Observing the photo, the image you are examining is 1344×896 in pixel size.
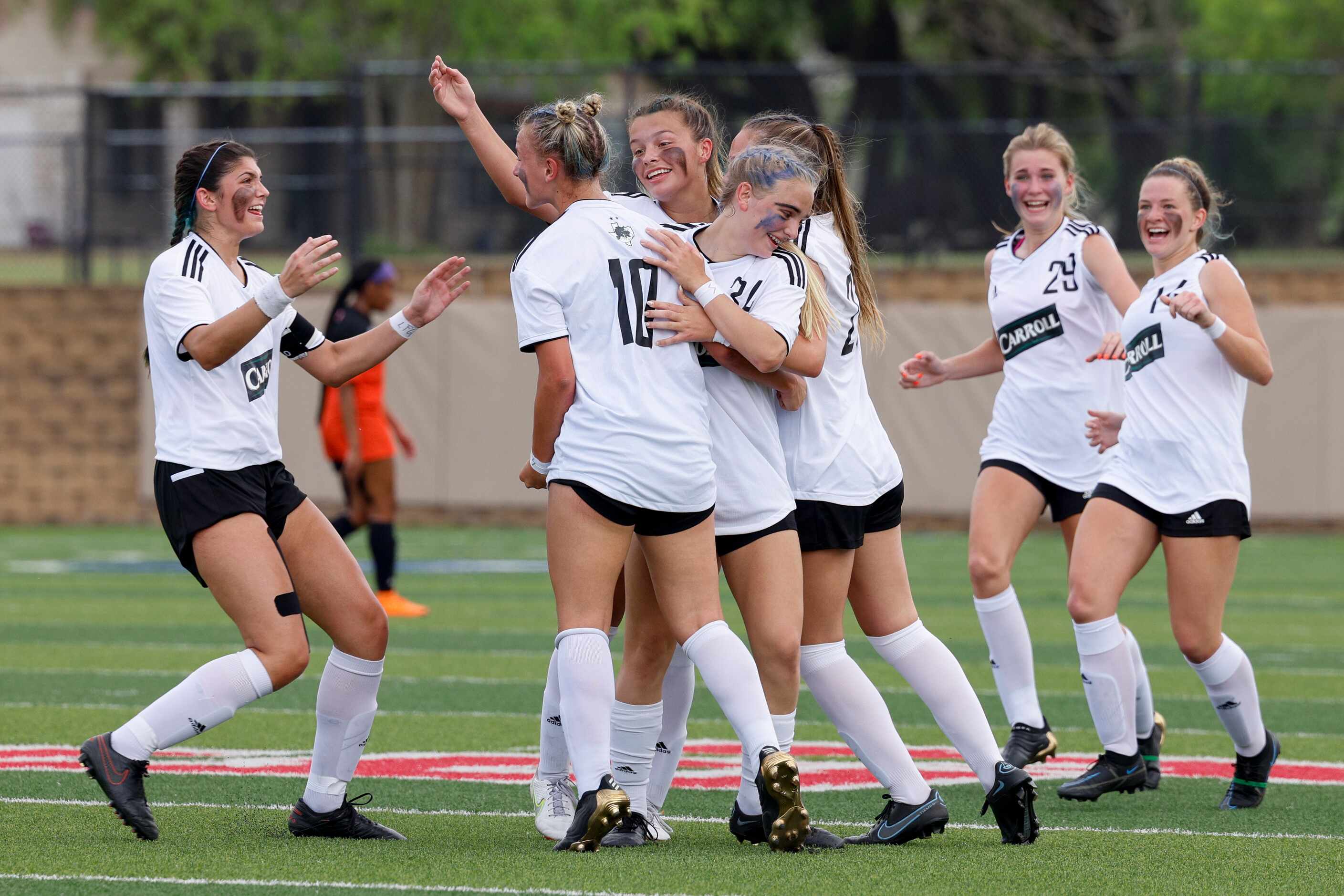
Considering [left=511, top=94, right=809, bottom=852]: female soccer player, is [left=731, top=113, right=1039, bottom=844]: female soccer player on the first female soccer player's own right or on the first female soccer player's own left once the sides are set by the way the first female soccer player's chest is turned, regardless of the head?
on the first female soccer player's own right

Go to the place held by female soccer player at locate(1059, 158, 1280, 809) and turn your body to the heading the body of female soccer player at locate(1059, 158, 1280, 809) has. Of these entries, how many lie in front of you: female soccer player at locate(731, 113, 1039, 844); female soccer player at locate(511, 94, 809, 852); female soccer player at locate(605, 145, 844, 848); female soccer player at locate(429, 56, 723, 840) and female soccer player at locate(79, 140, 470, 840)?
5

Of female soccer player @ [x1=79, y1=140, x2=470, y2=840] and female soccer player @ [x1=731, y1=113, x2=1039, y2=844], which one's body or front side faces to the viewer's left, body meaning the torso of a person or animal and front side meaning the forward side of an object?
female soccer player @ [x1=731, y1=113, x2=1039, y2=844]

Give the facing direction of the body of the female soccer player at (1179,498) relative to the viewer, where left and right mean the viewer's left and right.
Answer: facing the viewer and to the left of the viewer

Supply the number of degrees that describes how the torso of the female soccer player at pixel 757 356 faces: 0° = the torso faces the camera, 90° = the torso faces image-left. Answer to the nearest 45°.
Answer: approximately 45°

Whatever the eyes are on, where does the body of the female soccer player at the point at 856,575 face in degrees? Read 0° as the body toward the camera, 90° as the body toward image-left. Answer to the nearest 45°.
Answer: approximately 90°

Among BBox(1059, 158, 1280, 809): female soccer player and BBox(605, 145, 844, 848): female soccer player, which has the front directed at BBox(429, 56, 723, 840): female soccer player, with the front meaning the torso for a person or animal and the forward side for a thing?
BBox(1059, 158, 1280, 809): female soccer player
